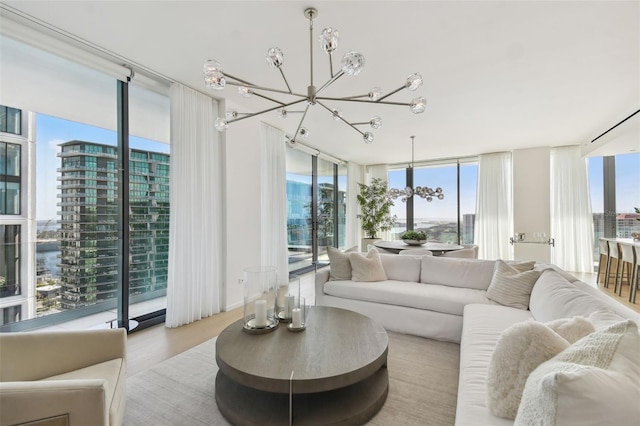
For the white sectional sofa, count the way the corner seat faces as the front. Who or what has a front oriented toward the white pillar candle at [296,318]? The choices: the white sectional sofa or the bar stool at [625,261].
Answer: the white sectional sofa

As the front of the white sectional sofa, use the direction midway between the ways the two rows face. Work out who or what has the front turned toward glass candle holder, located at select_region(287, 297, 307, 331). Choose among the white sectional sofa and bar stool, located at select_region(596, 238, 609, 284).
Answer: the white sectional sofa

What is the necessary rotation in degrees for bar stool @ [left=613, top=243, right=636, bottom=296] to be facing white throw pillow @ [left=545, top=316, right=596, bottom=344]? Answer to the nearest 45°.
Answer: approximately 135° to its right

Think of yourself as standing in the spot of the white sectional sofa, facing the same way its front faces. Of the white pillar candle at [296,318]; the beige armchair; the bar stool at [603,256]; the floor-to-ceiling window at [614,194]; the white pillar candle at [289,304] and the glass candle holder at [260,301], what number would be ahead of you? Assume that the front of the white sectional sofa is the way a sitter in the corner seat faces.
4

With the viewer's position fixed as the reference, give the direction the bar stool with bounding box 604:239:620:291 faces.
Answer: facing away from the viewer and to the right of the viewer

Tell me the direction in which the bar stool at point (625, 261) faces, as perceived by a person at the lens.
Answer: facing away from the viewer and to the right of the viewer

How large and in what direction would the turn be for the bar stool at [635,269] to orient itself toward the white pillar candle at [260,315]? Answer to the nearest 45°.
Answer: approximately 135° to its right

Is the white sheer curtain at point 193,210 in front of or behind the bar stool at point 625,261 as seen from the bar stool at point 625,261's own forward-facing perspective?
behind
